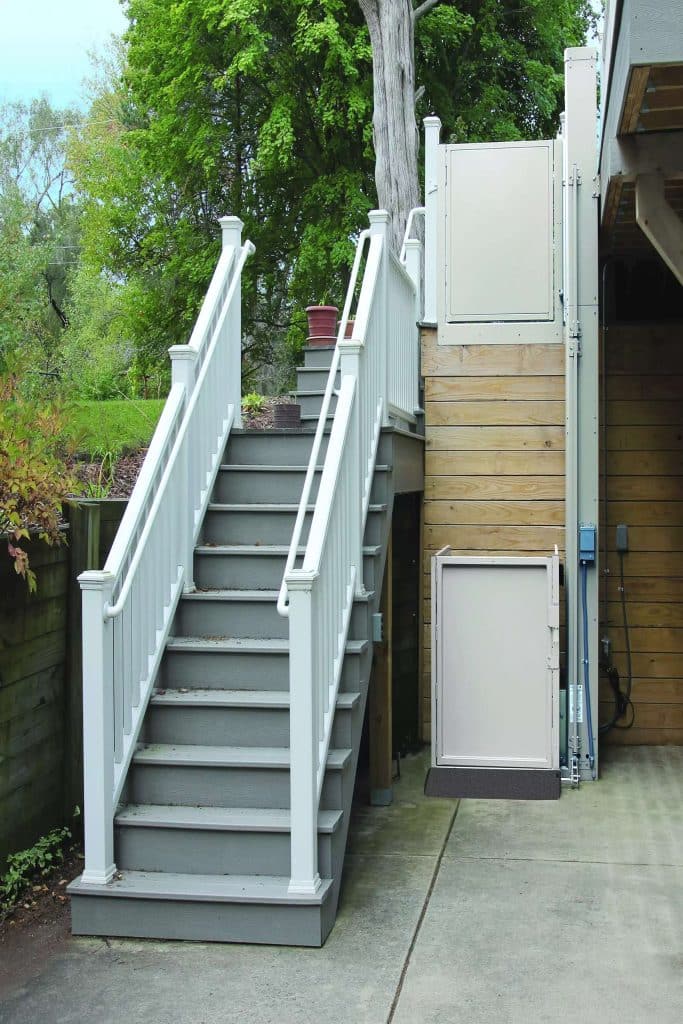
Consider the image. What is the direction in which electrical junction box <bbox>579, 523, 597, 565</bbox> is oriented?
toward the camera

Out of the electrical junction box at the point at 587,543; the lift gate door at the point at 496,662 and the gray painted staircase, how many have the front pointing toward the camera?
3

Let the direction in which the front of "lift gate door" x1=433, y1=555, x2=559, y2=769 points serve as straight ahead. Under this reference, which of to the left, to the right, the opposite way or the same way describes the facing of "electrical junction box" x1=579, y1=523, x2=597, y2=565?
the same way

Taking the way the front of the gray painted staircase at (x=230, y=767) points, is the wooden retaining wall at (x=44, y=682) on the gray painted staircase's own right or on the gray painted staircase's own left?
on the gray painted staircase's own right

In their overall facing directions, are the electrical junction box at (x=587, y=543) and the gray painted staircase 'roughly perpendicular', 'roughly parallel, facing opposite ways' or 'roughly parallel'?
roughly parallel

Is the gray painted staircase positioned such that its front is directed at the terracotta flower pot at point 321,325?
no

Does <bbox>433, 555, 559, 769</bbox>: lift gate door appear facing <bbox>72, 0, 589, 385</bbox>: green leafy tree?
no

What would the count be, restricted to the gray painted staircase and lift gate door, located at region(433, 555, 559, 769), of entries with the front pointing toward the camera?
2

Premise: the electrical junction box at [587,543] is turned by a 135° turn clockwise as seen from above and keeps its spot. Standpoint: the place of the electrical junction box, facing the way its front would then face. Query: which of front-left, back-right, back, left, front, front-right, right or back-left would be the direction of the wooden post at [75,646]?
left

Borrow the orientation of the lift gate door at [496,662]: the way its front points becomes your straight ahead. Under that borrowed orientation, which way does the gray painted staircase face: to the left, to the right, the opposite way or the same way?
the same way

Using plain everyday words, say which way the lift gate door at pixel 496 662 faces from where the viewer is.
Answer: facing the viewer

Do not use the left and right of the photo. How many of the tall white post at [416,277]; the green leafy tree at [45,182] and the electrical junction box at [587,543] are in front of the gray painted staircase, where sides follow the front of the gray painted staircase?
0

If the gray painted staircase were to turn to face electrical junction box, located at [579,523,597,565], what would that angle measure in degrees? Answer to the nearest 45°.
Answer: approximately 135° to its left

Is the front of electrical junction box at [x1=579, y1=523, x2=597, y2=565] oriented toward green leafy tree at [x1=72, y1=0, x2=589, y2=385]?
no

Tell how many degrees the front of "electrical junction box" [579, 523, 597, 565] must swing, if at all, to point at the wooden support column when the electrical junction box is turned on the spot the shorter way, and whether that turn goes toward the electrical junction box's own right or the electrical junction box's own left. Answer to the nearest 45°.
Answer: approximately 45° to the electrical junction box's own right

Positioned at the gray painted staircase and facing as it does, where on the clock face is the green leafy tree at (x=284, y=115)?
The green leafy tree is roughly at 6 o'clock from the gray painted staircase.
